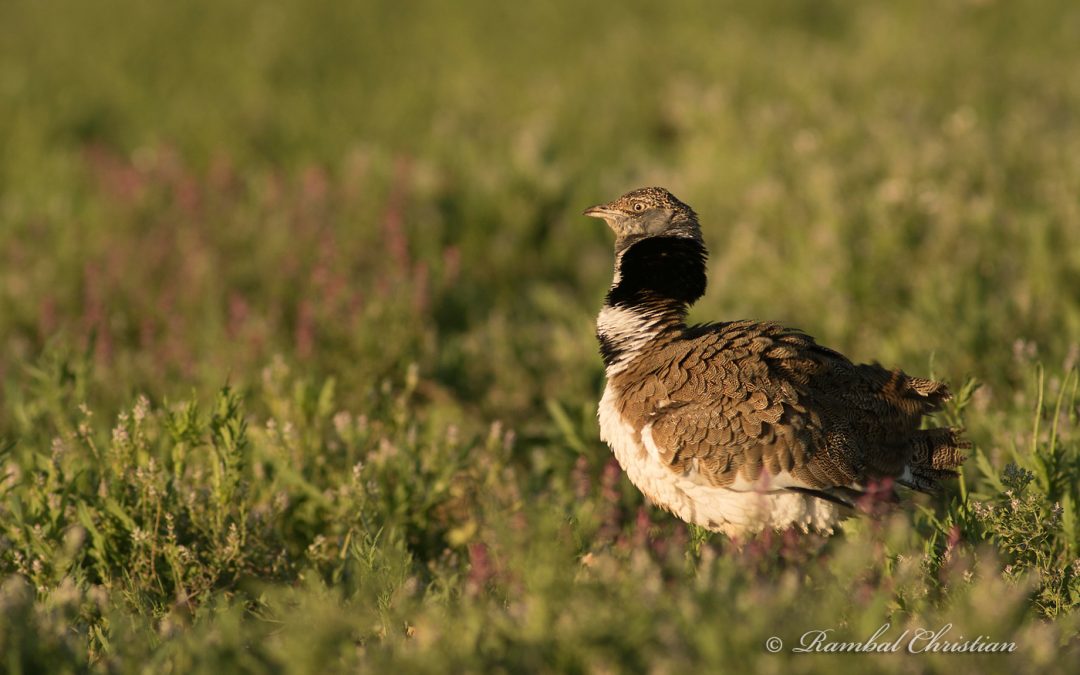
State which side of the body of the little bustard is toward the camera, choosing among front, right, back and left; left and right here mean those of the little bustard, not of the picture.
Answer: left
